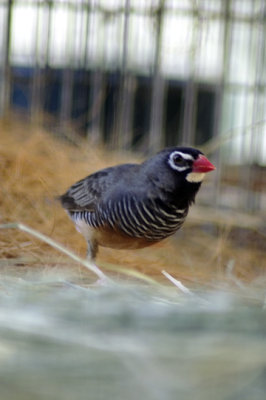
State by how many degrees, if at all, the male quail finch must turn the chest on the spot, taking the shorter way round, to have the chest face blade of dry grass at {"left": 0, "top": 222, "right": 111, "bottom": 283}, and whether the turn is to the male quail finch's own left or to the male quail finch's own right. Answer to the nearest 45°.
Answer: approximately 90° to the male quail finch's own right

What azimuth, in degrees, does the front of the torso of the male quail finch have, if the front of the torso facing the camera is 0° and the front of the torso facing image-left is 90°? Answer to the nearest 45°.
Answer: approximately 270°
